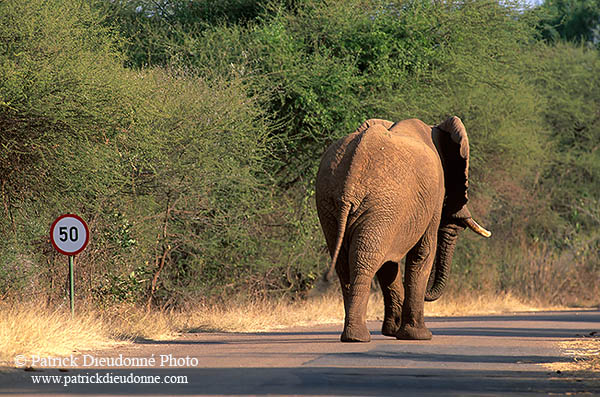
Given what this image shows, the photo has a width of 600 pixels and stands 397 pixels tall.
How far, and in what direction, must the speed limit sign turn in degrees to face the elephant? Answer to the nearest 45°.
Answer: approximately 90° to its left

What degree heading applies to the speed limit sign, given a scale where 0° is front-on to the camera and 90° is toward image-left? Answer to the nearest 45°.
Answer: approximately 0°

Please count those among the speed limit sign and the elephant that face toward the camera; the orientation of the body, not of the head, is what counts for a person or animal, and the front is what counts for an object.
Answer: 1

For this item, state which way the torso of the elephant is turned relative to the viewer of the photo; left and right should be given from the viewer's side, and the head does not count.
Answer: facing away from the viewer and to the right of the viewer

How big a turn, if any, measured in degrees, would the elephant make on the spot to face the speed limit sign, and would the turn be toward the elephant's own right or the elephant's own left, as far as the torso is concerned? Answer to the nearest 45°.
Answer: approximately 135° to the elephant's own left
